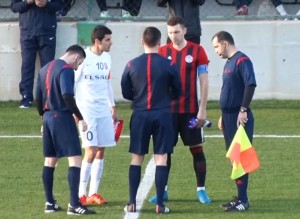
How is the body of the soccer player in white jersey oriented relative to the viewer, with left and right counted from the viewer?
facing the viewer and to the right of the viewer

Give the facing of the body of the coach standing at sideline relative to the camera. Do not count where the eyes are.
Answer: toward the camera

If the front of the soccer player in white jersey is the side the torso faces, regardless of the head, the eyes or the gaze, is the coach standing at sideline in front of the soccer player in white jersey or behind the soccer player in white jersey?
behind

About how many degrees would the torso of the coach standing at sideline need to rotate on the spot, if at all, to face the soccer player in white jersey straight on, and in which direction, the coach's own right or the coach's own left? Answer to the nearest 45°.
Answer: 0° — they already face them

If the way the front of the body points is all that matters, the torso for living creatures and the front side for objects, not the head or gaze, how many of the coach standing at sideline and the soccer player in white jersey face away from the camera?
0
